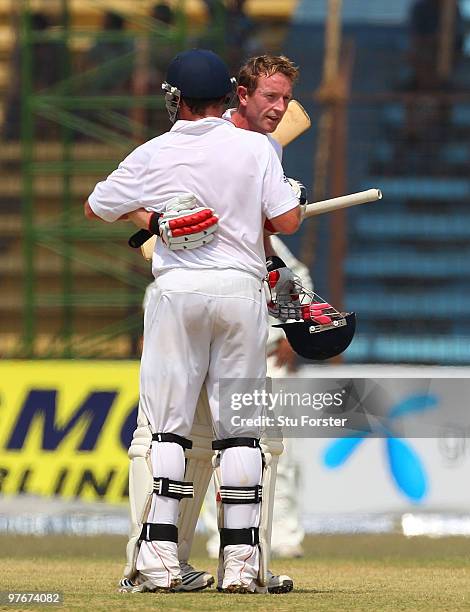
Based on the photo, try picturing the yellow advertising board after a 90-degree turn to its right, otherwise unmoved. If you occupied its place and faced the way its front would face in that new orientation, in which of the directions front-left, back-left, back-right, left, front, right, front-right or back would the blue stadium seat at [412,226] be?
back-right

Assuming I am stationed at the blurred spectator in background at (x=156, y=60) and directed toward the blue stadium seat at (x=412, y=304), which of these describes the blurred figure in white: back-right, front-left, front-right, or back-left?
front-right

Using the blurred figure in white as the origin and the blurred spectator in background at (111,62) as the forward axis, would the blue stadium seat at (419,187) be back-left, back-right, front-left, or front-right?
front-right

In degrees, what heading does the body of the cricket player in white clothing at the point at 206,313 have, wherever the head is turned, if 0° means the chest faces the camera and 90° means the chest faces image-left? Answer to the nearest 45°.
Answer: approximately 180°

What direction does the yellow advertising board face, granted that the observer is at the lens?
facing the viewer

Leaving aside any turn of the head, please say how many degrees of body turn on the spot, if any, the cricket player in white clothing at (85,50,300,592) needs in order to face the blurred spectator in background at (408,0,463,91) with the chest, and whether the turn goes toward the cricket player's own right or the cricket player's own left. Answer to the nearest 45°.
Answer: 0° — they already face them

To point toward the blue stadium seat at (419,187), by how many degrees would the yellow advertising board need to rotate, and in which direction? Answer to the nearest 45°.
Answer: approximately 135° to its left

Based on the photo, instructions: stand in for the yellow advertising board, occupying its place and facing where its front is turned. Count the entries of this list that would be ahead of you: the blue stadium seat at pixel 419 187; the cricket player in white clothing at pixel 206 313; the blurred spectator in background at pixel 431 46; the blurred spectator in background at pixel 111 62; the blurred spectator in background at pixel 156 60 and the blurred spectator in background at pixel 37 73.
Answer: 1

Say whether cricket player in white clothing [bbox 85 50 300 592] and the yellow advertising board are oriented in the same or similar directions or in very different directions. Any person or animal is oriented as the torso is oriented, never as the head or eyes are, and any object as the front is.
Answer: very different directions

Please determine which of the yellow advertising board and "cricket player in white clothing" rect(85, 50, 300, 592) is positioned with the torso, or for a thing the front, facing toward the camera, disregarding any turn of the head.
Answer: the yellow advertising board

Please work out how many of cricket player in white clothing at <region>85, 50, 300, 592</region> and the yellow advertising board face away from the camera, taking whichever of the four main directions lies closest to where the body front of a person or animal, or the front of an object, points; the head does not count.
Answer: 1

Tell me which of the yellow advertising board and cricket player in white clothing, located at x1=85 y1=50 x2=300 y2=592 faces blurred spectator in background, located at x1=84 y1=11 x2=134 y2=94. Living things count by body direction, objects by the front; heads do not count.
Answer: the cricket player in white clothing

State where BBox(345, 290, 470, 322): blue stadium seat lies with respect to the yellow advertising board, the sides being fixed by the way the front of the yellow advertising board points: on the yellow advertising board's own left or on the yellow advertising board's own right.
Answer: on the yellow advertising board's own left

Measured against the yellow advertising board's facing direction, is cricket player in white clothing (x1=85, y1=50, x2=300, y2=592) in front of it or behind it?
in front

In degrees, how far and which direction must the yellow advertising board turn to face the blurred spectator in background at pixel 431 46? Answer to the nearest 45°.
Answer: approximately 135° to its left

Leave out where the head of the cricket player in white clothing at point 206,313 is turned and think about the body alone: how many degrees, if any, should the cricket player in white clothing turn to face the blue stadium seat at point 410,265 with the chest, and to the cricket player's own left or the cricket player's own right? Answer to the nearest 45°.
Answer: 0° — they already face it

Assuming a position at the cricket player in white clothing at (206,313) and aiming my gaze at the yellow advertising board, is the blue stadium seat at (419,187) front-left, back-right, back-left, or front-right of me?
front-right
